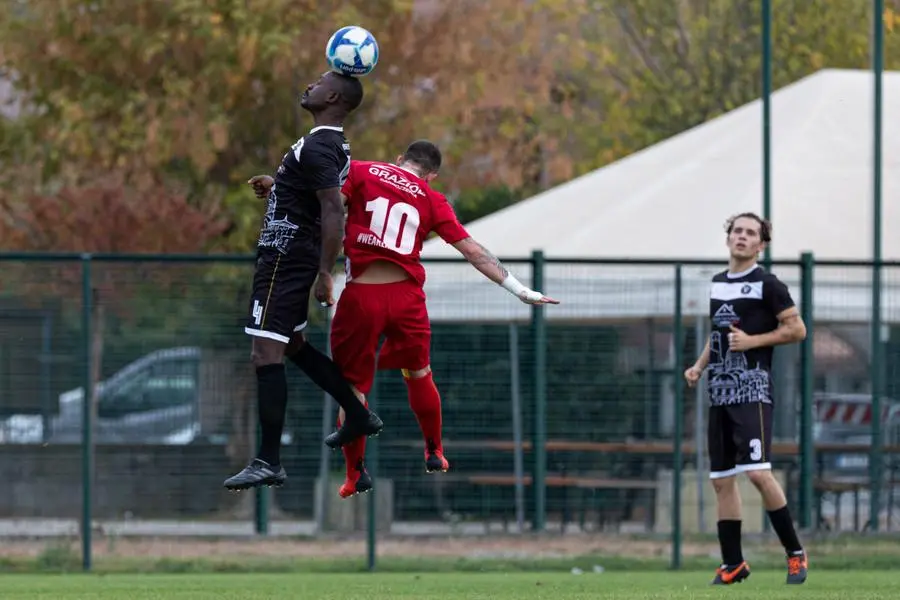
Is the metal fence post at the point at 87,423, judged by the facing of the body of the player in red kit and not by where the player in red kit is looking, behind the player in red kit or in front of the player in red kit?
in front

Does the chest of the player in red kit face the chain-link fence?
yes

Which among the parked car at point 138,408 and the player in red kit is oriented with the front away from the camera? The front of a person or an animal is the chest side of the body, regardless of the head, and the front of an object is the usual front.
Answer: the player in red kit

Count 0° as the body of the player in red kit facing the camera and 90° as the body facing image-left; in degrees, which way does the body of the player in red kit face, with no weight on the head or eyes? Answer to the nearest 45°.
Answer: approximately 180°

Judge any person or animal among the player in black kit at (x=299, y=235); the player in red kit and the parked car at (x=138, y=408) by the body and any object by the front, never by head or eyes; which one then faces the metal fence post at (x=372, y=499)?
the player in red kit

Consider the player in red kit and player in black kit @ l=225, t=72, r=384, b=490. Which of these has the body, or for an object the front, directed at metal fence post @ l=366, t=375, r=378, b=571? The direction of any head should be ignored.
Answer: the player in red kit

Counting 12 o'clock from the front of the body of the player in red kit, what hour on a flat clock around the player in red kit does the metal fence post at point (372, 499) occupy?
The metal fence post is roughly at 12 o'clock from the player in red kit.

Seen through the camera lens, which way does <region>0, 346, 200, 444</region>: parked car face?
facing to the left of the viewer

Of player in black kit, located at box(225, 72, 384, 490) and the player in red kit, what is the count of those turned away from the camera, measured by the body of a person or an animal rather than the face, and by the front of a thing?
1

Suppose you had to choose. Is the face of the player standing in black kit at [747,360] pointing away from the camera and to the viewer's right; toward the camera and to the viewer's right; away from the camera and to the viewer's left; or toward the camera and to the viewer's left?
toward the camera and to the viewer's left
